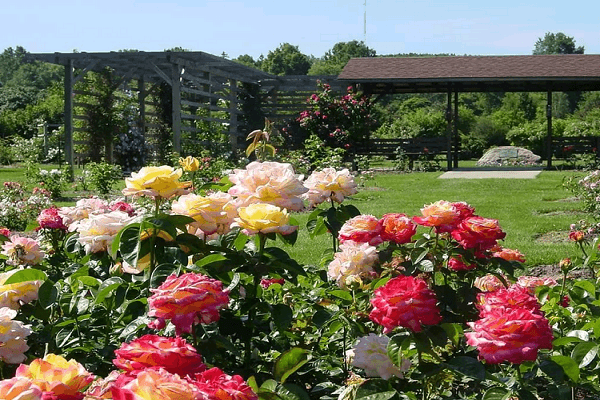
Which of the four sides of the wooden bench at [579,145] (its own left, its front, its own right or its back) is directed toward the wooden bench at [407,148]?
right

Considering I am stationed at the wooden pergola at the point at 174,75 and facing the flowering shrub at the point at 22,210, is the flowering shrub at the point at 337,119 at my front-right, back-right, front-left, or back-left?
back-left

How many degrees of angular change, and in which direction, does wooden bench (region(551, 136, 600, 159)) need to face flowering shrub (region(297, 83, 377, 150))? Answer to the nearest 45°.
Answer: approximately 90° to its right

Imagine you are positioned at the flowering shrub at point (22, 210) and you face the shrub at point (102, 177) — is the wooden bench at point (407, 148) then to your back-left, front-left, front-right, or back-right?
front-right

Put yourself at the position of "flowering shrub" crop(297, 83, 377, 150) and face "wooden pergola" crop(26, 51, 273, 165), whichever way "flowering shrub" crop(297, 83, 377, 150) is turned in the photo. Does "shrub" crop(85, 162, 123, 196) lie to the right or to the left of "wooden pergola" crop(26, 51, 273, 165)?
left

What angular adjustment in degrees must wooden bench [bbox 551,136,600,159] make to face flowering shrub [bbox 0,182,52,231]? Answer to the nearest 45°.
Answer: approximately 45° to its right

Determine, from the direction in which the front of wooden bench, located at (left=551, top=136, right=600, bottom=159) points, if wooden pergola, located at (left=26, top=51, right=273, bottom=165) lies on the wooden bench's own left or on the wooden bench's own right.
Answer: on the wooden bench's own right

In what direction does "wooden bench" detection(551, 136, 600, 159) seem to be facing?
toward the camera

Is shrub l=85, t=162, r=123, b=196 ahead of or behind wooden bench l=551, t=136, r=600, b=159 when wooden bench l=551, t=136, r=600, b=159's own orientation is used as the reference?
ahead

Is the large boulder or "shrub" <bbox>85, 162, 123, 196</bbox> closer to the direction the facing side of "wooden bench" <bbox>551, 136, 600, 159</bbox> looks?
the shrub

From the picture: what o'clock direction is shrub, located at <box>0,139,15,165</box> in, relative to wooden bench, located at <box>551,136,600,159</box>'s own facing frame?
The shrub is roughly at 3 o'clock from the wooden bench.
